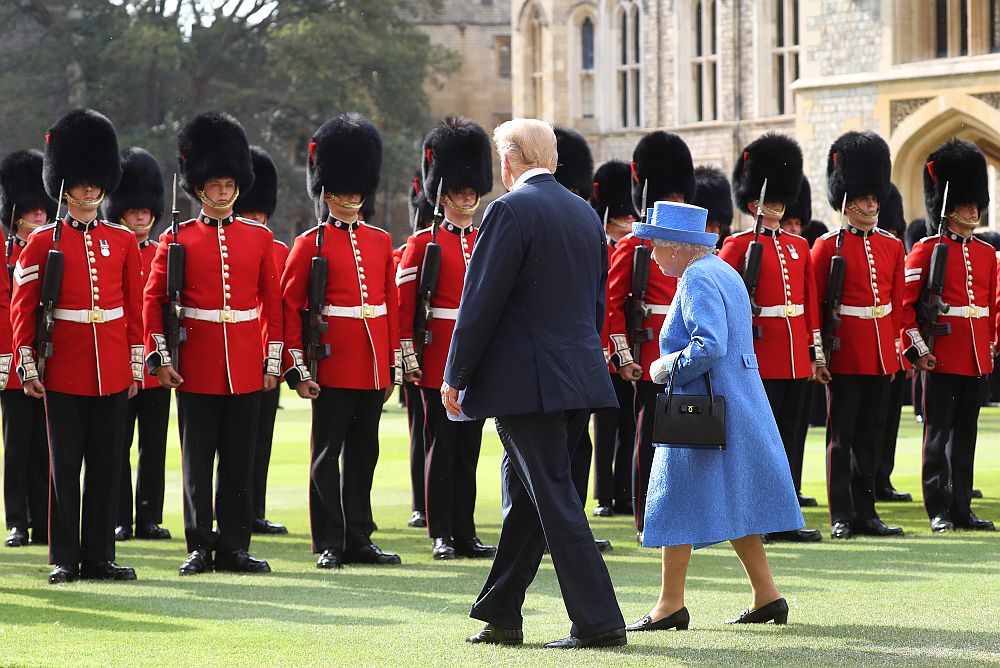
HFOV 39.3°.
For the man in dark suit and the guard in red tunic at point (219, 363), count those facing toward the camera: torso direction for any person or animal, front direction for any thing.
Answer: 1

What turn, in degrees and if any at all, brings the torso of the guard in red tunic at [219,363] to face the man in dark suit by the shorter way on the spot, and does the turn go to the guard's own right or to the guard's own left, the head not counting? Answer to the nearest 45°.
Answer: approximately 45° to the guard's own left

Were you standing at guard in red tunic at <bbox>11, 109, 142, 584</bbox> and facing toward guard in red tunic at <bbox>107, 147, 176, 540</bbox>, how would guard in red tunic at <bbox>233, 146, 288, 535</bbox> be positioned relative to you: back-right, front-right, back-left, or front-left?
front-right

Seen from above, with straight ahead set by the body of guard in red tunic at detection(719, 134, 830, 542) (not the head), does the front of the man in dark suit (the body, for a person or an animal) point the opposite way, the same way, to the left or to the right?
the opposite way

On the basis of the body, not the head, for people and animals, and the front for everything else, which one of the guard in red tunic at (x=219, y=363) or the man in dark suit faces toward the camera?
the guard in red tunic

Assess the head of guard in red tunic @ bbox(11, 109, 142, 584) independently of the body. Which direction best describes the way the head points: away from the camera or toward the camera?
toward the camera

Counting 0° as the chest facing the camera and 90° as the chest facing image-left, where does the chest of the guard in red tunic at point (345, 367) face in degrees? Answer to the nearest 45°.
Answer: approximately 315°

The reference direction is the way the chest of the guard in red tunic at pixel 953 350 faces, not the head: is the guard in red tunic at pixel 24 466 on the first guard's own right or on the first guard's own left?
on the first guard's own right

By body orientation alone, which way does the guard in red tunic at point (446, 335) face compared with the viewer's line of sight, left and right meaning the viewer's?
facing the viewer and to the right of the viewer

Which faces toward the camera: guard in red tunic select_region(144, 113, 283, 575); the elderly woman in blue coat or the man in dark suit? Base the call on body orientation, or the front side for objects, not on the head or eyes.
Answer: the guard in red tunic

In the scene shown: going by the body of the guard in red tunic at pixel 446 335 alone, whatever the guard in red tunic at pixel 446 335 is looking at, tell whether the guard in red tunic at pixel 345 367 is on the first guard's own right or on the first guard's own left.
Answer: on the first guard's own right

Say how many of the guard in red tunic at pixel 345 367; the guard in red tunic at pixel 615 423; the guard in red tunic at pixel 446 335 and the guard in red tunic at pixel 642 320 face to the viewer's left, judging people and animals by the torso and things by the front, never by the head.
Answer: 0

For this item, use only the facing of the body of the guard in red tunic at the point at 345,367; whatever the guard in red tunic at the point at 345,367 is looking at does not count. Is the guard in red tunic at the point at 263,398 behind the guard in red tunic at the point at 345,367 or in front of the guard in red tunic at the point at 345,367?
behind

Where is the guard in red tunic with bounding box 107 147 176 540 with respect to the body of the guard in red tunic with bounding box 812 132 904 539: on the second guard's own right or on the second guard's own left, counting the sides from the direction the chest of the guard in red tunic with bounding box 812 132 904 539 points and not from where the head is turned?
on the second guard's own right
